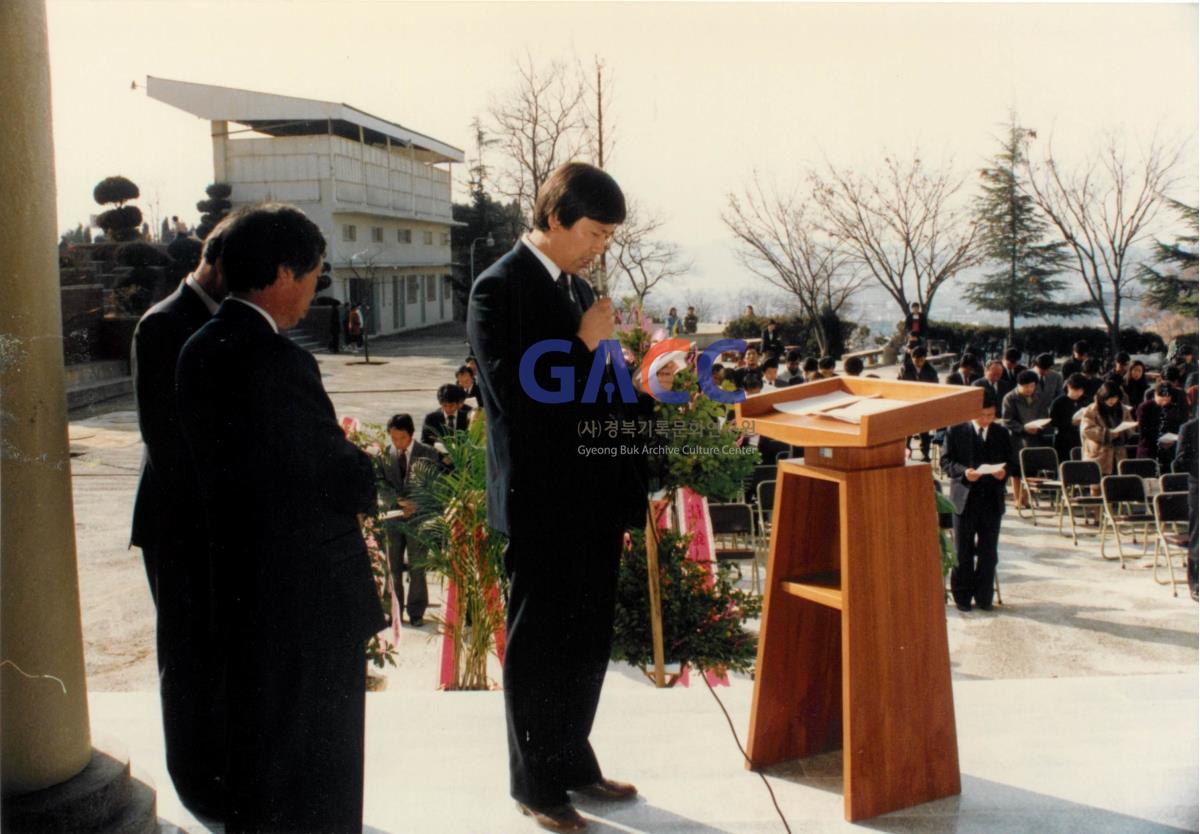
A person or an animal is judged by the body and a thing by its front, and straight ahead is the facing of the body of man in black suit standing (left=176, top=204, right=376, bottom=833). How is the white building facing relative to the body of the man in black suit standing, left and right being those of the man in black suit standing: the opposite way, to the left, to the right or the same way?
to the right

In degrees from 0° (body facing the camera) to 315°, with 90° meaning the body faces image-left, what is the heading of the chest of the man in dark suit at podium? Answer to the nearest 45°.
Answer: approximately 315°

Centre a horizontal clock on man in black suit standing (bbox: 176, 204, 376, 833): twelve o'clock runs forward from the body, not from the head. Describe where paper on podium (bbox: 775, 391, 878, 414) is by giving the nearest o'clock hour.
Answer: The paper on podium is roughly at 1 o'clock from the man in black suit standing.

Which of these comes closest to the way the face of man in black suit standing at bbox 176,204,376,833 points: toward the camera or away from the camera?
away from the camera

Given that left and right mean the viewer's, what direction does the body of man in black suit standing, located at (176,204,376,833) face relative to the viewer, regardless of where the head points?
facing away from the viewer and to the right of the viewer
